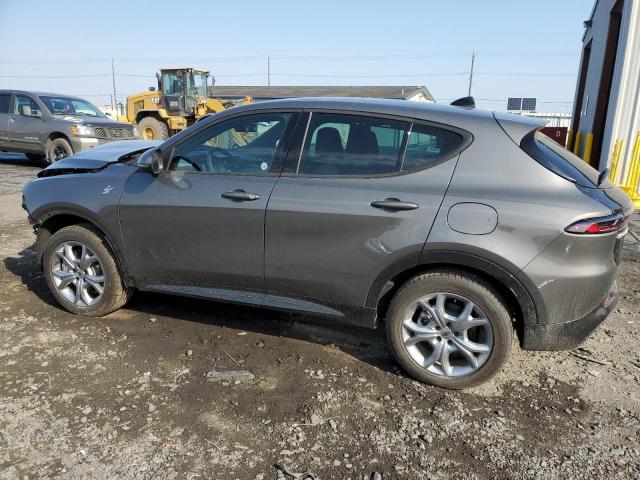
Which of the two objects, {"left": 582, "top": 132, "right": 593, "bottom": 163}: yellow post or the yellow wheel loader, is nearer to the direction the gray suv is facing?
the yellow wheel loader

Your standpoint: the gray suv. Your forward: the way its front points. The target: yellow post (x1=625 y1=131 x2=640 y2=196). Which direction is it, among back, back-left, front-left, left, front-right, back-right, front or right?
back-right

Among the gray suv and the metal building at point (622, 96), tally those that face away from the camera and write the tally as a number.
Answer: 0

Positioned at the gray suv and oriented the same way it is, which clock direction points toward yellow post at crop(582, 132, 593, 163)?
The yellow post is roughly at 4 o'clock from the gray suv.

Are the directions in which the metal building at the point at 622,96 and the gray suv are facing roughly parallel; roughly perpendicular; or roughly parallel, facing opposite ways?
roughly parallel

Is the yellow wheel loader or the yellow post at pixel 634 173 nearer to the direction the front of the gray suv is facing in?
the yellow wheel loader

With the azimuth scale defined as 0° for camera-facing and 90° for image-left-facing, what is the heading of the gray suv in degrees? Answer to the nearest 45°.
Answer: approximately 90°

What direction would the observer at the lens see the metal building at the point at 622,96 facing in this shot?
facing the viewer and to the left of the viewer

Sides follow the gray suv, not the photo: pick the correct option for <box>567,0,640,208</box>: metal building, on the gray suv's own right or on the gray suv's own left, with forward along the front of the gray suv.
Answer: on the gray suv's own right

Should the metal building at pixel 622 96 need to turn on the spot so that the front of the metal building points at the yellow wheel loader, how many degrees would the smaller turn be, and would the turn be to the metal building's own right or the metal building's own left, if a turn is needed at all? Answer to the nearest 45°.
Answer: approximately 45° to the metal building's own right

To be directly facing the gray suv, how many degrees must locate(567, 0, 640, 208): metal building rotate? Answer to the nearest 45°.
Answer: approximately 45° to its left
